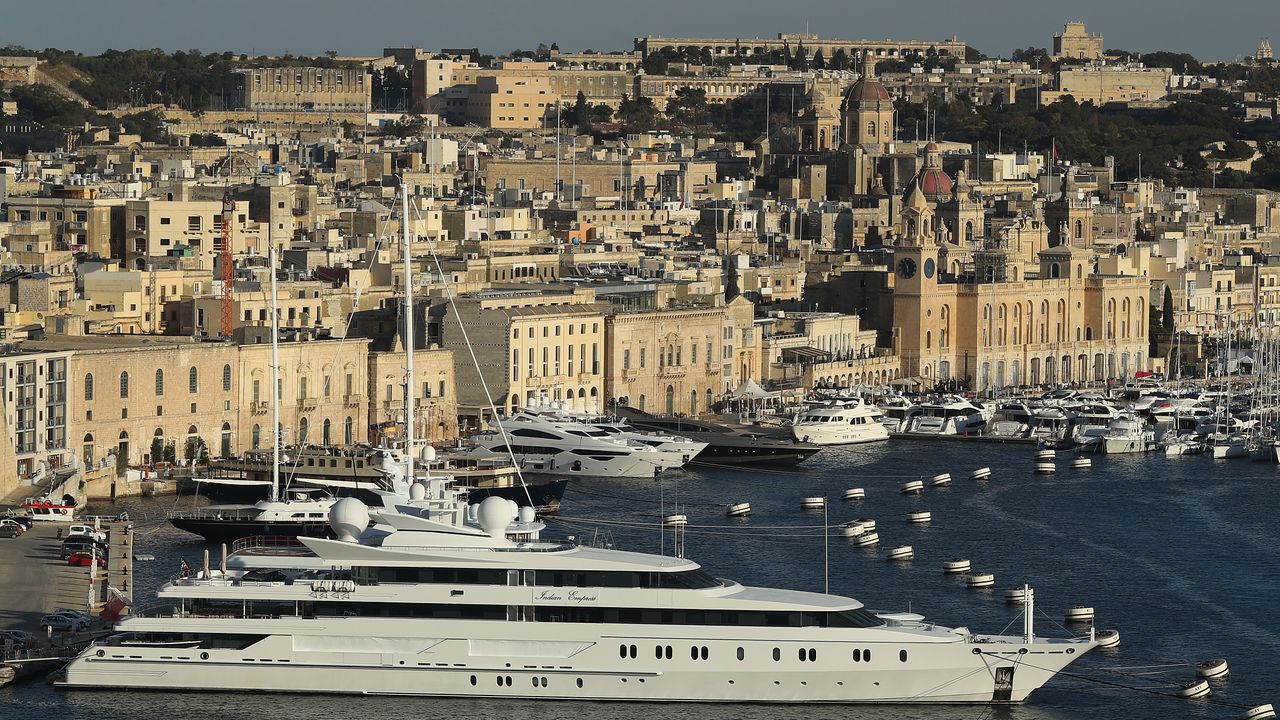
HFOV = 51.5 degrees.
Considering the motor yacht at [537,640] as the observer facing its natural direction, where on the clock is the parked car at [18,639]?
The parked car is roughly at 6 o'clock from the motor yacht.

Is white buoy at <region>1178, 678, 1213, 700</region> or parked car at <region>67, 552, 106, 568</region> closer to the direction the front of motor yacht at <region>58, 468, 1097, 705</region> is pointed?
the white buoy

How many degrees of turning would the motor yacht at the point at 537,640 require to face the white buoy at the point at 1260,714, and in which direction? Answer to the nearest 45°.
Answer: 0° — it already faces it

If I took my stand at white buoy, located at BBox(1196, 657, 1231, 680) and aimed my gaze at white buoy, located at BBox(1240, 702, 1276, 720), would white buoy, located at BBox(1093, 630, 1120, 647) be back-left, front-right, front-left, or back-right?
back-right

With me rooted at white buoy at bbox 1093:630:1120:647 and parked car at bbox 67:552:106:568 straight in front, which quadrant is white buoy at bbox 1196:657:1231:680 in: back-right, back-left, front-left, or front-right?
back-left

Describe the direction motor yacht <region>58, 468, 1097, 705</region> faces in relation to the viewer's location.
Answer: facing to the right of the viewer

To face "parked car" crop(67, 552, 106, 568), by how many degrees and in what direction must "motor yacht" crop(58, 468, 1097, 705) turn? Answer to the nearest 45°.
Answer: approximately 135° to its left
